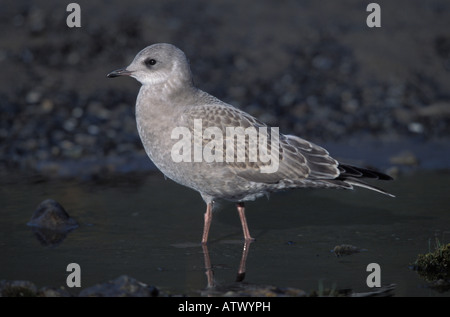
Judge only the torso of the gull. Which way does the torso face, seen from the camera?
to the viewer's left

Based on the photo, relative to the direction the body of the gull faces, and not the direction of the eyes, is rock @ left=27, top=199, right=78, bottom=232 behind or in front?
in front

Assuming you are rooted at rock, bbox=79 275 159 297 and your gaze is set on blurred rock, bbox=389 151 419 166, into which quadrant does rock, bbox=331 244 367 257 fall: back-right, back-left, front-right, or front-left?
front-right

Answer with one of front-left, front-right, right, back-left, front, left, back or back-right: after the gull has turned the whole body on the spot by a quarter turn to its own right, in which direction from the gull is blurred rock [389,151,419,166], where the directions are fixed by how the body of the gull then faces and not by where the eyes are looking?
front-right

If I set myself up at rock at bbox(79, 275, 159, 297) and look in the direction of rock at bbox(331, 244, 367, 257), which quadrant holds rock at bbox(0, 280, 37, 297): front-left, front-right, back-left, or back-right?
back-left

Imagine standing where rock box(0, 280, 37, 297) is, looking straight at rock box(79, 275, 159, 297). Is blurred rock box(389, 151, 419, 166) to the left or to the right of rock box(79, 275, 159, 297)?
left

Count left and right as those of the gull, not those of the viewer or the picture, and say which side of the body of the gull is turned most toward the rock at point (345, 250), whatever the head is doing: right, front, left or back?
back

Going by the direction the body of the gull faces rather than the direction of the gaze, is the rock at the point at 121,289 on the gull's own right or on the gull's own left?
on the gull's own left
